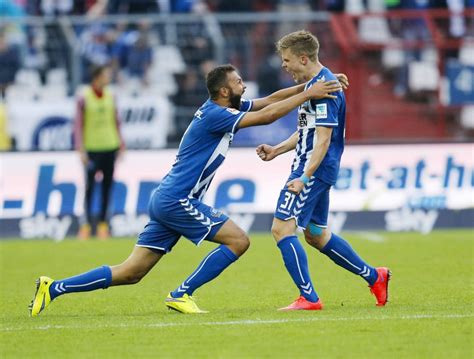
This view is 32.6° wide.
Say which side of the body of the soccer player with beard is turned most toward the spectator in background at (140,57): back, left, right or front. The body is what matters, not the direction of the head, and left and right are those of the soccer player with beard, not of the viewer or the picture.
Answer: left

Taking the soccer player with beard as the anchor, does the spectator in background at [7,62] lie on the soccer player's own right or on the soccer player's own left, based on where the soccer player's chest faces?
on the soccer player's own left

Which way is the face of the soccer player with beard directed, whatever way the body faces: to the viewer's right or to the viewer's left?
to the viewer's right

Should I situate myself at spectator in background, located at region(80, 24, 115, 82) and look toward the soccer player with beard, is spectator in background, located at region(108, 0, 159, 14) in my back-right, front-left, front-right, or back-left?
back-left

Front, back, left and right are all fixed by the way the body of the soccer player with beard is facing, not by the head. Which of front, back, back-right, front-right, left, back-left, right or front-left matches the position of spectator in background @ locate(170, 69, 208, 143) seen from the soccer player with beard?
left

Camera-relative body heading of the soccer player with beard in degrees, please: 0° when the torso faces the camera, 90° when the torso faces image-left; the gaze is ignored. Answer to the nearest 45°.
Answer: approximately 270°

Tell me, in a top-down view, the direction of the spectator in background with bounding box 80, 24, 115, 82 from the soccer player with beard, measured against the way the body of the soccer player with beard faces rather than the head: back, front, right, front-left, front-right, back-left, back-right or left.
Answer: left

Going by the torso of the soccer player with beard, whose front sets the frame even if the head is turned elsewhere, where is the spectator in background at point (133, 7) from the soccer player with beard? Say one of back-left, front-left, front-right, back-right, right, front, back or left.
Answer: left
